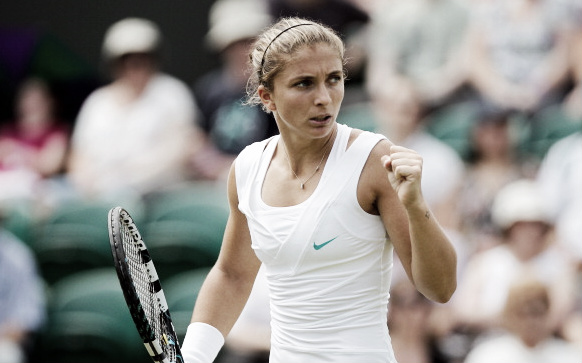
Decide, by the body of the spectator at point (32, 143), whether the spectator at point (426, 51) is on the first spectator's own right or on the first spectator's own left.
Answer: on the first spectator's own left

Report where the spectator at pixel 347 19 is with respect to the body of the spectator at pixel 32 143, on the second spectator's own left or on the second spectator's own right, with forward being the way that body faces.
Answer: on the second spectator's own left

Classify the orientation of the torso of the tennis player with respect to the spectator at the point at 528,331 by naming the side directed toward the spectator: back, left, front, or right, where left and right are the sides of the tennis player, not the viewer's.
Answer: back

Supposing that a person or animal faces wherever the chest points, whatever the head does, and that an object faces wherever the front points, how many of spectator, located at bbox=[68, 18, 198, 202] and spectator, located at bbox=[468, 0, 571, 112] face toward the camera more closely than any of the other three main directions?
2

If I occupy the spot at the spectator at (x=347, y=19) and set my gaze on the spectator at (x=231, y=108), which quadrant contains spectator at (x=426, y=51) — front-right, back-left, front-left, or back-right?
back-left

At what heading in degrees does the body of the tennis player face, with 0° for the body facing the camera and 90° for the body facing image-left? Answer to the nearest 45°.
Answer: approximately 45°
